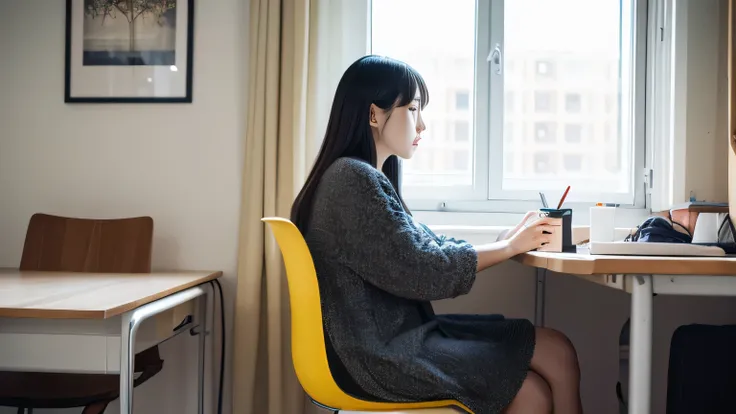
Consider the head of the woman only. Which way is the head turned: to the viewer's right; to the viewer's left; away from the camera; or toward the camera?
to the viewer's right

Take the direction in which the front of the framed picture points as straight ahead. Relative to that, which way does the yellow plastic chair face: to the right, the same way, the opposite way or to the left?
to the left

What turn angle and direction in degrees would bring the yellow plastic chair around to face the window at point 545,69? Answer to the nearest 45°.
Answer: approximately 45° to its left

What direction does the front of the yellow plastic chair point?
to the viewer's right

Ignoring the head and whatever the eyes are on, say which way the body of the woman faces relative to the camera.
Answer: to the viewer's right

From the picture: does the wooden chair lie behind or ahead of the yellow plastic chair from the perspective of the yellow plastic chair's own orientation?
behind

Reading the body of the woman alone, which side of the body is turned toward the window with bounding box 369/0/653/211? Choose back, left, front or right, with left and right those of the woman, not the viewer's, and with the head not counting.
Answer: left

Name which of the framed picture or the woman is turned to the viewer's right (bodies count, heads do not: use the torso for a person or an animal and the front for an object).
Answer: the woman

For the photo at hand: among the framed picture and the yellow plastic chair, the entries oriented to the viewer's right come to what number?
1

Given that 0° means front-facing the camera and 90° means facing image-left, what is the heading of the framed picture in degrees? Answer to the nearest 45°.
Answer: approximately 0°

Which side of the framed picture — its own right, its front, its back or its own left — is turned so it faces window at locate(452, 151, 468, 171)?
left

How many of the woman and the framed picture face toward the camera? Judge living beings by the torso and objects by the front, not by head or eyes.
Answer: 1

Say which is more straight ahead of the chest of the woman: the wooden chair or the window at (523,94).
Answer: the window

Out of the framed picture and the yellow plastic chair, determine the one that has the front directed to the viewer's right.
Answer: the yellow plastic chair

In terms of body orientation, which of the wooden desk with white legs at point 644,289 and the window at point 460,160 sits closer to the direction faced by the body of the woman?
the wooden desk with white legs
